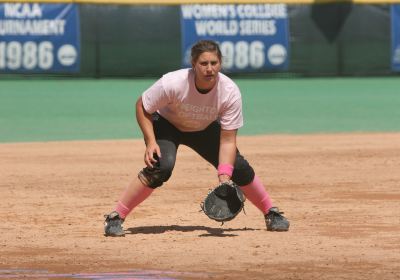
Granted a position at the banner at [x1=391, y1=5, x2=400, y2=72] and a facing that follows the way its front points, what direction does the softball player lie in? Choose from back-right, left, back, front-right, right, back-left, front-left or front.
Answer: front

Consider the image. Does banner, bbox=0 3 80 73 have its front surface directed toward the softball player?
yes

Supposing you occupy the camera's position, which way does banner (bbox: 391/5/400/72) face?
facing the viewer

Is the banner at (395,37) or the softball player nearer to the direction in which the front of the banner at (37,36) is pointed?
the softball player

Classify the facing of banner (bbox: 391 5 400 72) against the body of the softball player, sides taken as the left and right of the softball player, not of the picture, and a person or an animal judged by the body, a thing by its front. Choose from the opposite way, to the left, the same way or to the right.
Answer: the same way

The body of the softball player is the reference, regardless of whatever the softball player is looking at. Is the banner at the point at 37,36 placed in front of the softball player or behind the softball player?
behind

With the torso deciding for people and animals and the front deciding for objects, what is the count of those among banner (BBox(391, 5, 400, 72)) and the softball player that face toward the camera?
2

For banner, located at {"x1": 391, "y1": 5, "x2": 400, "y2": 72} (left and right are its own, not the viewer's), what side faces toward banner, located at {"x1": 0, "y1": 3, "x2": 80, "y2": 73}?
right

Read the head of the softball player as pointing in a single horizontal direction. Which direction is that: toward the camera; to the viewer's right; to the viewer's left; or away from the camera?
toward the camera

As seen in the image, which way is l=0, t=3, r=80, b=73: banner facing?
toward the camera

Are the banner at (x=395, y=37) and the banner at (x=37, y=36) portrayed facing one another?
no

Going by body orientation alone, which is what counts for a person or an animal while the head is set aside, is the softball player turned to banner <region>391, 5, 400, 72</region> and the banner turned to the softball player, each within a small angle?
no

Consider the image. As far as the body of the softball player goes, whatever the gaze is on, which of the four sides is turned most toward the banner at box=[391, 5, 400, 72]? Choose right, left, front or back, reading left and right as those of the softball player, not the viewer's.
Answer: back

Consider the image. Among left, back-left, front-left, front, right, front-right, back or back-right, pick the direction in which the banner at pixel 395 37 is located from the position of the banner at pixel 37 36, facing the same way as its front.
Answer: left

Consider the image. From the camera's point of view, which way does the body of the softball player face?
toward the camera

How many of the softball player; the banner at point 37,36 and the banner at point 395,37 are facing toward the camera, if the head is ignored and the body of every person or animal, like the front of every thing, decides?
3

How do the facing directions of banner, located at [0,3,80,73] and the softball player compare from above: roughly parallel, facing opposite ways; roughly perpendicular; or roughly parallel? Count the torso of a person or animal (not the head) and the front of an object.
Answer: roughly parallel
